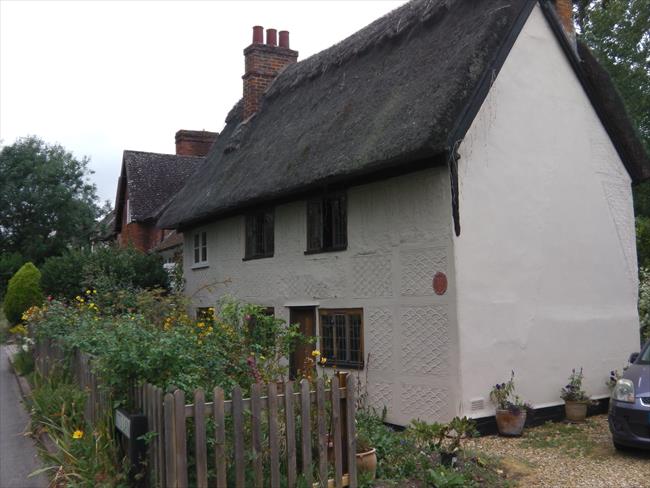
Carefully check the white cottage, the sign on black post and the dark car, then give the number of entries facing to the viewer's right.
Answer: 0

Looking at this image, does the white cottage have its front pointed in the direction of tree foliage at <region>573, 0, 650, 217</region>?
no

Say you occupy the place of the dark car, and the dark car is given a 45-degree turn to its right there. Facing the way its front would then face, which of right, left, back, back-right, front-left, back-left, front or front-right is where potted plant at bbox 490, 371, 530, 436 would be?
front-right

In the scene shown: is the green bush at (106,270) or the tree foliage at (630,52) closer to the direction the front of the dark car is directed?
the green bush

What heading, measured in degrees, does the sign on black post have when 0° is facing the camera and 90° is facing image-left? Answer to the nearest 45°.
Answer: approximately 45°

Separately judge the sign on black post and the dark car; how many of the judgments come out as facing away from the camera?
0

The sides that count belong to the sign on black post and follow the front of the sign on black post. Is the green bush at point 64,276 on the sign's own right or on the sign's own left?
on the sign's own right

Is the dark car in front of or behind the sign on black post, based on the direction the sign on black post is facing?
behind

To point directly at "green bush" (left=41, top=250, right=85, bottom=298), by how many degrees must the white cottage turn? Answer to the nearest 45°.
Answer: approximately 90° to its right

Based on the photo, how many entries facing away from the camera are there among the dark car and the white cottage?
0

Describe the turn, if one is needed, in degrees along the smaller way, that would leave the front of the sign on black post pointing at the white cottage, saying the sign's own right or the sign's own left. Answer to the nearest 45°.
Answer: approximately 180°

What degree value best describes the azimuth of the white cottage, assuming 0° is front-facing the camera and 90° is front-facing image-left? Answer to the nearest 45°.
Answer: approximately 45°

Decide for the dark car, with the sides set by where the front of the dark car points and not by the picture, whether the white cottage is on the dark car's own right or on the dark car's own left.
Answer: on the dark car's own right

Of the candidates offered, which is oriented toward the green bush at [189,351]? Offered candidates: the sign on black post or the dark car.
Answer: the dark car

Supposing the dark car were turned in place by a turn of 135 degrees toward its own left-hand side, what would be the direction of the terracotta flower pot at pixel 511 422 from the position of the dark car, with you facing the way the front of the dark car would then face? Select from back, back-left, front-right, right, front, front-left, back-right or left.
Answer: back-left

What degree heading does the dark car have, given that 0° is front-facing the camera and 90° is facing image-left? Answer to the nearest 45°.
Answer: approximately 45°

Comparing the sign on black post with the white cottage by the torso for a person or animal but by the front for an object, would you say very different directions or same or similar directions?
same or similar directions
